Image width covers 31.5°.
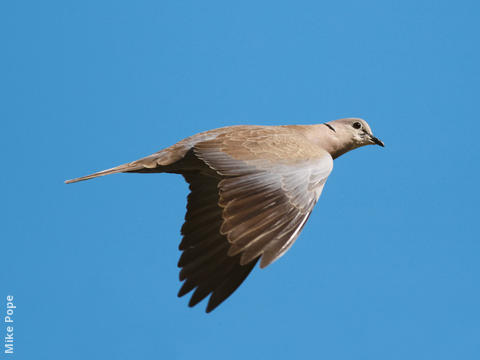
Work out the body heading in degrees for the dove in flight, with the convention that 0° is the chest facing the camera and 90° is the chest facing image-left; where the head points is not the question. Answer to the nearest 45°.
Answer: approximately 270°
